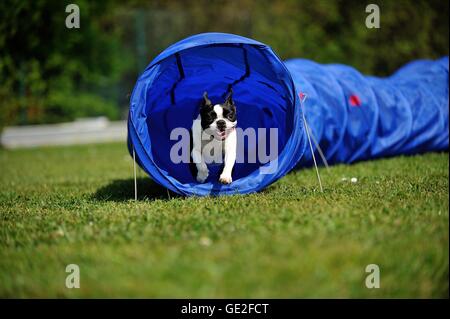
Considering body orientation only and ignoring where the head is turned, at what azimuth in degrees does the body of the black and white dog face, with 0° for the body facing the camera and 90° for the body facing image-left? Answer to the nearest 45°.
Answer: approximately 0°
